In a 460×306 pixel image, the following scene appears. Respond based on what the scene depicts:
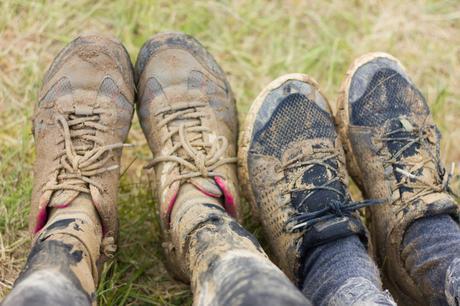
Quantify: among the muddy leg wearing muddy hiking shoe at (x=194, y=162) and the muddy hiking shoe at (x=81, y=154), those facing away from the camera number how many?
2

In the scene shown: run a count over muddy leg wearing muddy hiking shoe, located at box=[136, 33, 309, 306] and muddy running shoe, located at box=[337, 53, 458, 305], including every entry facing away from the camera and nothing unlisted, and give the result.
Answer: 2

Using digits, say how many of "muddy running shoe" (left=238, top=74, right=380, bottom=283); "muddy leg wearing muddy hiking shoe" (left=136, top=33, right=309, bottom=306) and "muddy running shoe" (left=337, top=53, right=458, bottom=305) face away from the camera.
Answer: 3

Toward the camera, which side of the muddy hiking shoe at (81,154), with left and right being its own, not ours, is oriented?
back

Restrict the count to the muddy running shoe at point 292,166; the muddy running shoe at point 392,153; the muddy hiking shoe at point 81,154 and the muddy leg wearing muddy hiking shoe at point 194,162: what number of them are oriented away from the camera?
4

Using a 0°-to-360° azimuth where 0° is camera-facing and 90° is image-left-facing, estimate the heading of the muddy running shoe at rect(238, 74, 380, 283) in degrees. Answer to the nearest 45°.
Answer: approximately 180°

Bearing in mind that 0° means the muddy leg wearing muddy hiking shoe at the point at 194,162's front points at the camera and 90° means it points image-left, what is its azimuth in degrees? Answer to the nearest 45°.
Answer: approximately 180°

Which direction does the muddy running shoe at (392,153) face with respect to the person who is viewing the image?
facing away from the viewer

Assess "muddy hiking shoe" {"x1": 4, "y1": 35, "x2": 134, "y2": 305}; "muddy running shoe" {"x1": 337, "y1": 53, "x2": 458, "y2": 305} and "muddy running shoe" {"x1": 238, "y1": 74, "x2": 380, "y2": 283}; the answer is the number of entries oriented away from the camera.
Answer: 3

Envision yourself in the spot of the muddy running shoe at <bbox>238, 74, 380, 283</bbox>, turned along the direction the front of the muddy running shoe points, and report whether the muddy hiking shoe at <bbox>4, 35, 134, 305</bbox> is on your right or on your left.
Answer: on your left

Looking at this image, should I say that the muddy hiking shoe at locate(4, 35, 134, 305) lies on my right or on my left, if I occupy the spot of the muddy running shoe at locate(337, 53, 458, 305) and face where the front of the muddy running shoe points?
on my left

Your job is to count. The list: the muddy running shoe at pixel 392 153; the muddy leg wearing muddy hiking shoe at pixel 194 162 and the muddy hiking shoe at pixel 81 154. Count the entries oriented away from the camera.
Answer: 3

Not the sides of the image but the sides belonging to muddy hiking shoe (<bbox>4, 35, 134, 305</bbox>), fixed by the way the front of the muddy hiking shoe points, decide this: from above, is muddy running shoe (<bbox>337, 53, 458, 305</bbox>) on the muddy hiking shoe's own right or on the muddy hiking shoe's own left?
on the muddy hiking shoe's own right
